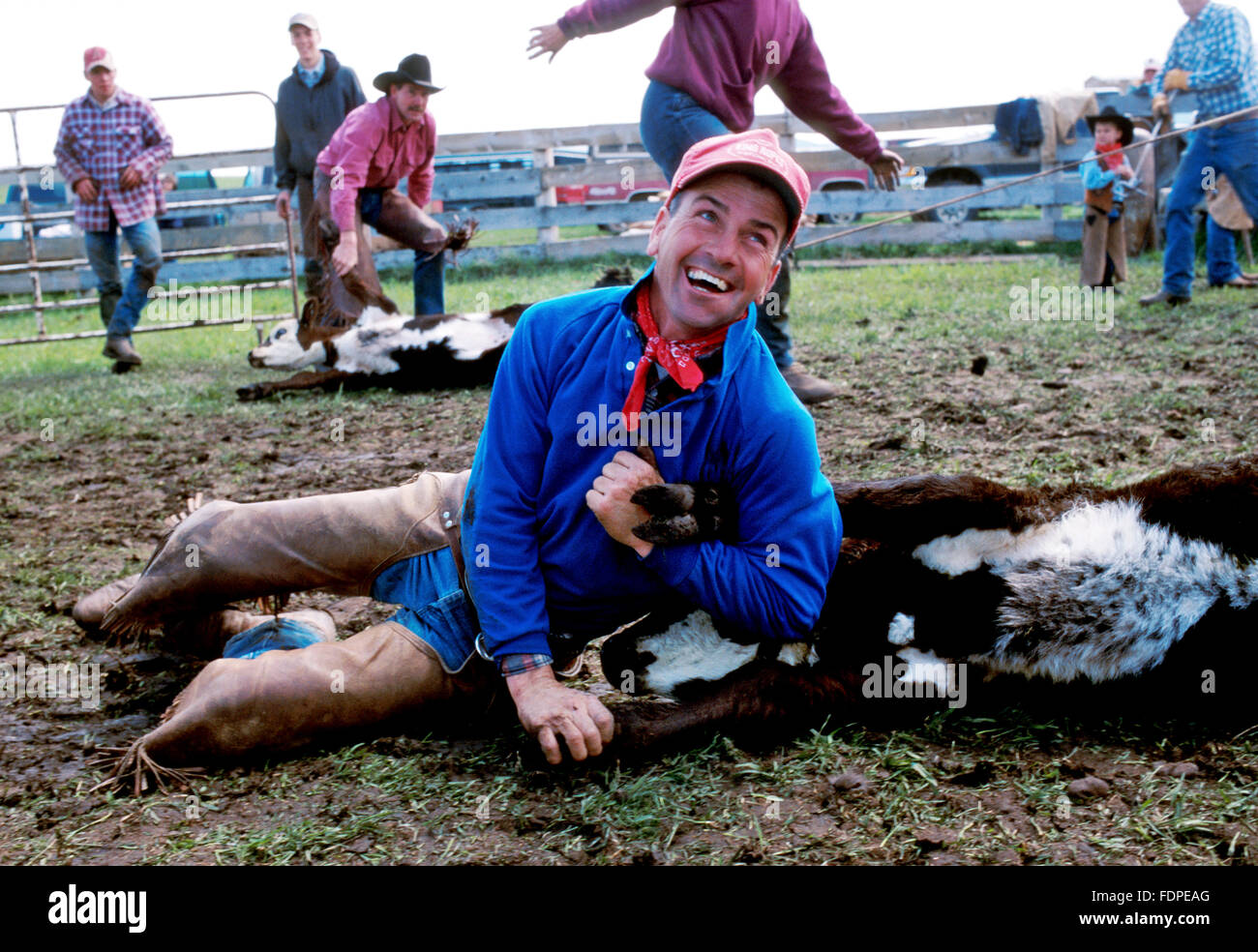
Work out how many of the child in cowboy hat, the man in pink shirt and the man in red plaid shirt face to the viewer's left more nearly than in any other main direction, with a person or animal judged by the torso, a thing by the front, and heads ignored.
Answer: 0

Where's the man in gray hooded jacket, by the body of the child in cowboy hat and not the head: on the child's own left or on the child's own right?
on the child's own right

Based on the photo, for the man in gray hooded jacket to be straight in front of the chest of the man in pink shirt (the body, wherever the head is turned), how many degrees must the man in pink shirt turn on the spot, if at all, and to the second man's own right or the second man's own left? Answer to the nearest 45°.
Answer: approximately 135° to the second man's own left

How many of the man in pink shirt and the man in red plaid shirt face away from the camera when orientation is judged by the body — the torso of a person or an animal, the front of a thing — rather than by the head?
0

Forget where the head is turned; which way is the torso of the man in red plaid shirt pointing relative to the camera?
toward the camera

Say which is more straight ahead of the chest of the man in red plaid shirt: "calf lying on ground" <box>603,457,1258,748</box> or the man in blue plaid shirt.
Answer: the calf lying on ground

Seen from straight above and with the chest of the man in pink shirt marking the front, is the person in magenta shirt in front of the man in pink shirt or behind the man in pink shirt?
in front

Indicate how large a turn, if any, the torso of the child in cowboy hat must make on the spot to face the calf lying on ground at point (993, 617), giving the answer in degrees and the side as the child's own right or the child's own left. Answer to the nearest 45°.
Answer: approximately 45° to the child's own right

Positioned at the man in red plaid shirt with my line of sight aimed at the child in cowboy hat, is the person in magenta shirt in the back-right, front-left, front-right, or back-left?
front-right

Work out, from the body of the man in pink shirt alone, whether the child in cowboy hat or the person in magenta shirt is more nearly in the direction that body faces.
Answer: the person in magenta shirt

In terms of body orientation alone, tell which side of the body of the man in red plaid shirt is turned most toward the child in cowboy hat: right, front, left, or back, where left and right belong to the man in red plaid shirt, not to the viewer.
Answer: left

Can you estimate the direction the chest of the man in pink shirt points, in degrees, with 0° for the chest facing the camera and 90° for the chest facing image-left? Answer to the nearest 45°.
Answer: approximately 315°

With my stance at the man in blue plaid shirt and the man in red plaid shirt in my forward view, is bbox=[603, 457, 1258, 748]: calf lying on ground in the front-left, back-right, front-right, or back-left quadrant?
front-left
